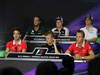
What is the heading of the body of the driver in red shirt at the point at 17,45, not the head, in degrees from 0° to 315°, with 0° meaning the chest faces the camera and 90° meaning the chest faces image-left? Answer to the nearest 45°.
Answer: approximately 0°

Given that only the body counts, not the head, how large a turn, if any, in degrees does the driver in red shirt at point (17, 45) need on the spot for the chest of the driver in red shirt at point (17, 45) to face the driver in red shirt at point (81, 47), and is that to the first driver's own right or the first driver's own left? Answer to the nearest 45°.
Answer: approximately 45° to the first driver's own left
